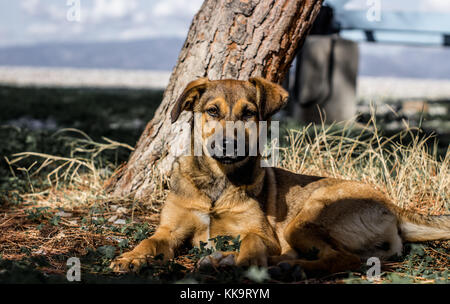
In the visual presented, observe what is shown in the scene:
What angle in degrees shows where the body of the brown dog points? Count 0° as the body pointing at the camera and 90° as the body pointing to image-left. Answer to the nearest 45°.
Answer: approximately 45°

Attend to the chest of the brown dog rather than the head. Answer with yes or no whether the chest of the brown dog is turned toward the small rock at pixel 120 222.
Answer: no

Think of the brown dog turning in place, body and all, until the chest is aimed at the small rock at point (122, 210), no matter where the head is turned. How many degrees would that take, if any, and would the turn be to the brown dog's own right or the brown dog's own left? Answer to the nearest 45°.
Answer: approximately 90° to the brown dog's own right

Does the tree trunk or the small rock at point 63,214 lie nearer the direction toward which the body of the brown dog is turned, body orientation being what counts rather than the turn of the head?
the small rock

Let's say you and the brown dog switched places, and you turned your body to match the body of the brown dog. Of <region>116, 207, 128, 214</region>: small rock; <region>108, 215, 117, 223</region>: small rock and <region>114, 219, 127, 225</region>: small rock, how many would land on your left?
0

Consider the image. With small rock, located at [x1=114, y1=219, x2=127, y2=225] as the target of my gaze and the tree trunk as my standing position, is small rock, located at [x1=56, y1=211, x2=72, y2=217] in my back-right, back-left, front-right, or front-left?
front-right

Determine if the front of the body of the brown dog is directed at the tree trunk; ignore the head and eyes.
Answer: no

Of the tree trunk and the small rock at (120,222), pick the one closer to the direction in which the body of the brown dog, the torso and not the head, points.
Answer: the small rock

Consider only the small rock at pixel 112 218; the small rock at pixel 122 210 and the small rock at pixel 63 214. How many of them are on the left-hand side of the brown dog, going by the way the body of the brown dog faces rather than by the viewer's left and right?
0

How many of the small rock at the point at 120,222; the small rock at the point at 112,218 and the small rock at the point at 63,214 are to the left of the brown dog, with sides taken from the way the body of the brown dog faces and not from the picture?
0

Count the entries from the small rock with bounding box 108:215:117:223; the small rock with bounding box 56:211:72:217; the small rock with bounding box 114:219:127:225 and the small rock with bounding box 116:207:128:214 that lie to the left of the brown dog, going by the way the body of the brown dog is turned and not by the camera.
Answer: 0
